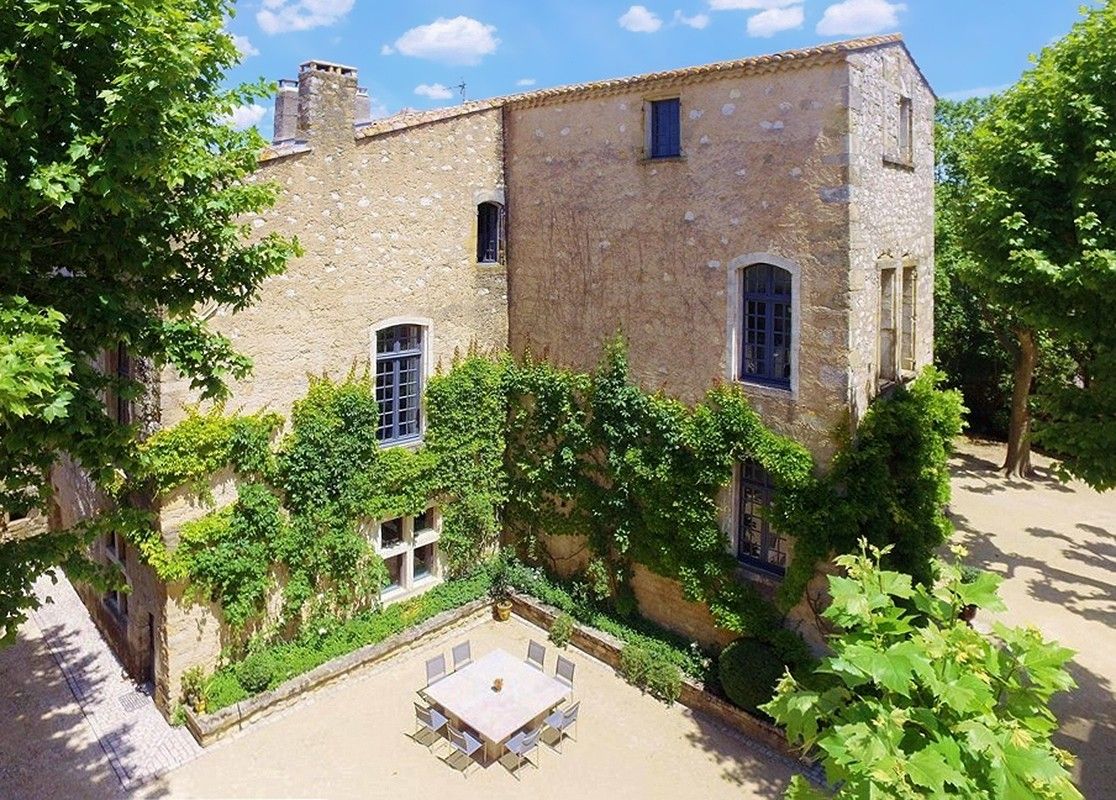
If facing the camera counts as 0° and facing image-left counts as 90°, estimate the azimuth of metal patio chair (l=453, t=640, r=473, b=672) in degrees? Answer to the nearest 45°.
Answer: approximately 315°

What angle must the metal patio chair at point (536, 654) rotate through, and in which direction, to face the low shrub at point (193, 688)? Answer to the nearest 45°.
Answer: approximately 45° to its right

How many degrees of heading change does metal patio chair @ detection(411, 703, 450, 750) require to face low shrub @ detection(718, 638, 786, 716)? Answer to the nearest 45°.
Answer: approximately 45° to its right

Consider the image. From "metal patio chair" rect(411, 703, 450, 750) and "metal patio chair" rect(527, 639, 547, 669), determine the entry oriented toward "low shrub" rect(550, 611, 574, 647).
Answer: "metal patio chair" rect(411, 703, 450, 750)

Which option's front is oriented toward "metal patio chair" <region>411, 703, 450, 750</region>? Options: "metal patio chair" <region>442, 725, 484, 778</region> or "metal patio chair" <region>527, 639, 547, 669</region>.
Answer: "metal patio chair" <region>527, 639, 547, 669</region>

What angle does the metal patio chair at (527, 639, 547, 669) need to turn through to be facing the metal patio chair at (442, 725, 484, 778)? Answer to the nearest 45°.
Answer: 0° — it already faces it

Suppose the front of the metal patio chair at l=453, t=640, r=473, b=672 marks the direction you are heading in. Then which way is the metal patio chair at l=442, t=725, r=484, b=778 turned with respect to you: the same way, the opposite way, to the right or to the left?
to the left

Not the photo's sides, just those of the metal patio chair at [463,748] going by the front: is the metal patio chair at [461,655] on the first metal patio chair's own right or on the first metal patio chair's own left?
on the first metal patio chair's own left

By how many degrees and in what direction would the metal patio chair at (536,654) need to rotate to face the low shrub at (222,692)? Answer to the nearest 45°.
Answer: approximately 45° to its right

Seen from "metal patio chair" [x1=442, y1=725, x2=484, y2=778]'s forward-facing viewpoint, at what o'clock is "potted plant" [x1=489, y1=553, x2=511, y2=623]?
The potted plant is roughly at 11 o'clock from the metal patio chair.

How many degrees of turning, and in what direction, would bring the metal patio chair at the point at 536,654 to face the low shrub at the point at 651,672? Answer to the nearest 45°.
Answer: approximately 135° to its left

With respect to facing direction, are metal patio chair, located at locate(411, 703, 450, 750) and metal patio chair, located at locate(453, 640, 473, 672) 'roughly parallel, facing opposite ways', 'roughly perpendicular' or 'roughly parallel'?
roughly perpendicular

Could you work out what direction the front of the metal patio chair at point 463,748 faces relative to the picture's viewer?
facing away from the viewer and to the right of the viewer

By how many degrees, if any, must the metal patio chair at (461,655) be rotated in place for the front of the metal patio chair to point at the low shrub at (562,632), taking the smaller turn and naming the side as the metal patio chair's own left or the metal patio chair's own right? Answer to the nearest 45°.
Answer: approximately 90° to the metal patio chair's own left
